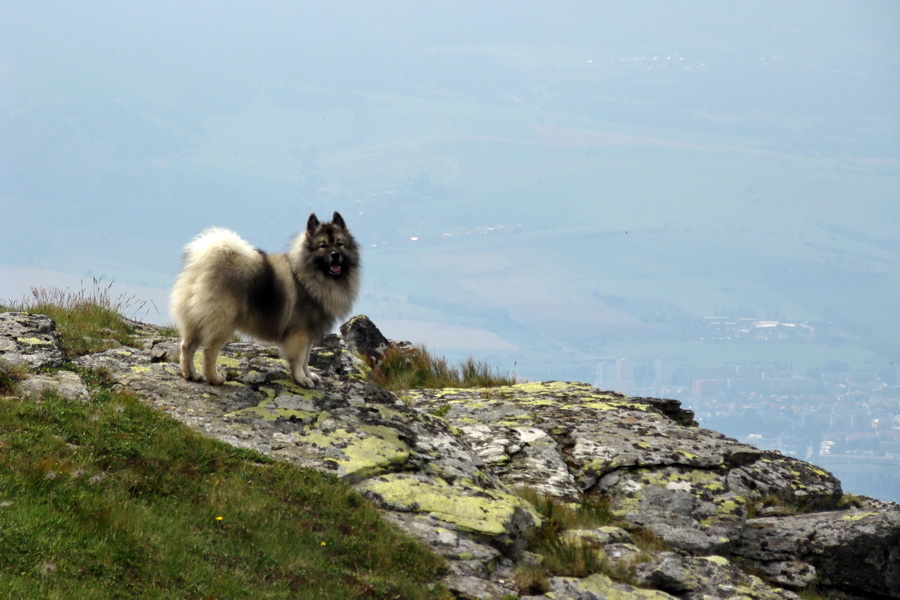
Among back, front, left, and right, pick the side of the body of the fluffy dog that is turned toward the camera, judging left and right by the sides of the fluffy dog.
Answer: right

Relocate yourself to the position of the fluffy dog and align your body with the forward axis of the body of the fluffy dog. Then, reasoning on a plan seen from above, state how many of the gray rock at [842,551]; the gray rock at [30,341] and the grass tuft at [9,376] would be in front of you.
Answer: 1

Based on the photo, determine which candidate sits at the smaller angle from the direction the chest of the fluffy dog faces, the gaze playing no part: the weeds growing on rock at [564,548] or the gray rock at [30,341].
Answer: the weeds growing on rock

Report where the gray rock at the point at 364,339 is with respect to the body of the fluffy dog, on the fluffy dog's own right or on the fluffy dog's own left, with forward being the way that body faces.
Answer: on the fluffy dog's own left

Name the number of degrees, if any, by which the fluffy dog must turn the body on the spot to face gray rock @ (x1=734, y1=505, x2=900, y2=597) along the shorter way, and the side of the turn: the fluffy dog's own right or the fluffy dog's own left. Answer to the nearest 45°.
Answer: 0° — it already faces it

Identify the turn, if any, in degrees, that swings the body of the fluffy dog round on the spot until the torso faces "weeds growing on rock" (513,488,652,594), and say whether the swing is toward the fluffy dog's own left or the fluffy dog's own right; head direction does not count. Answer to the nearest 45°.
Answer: approximately 45° to the fluffy dog's own right

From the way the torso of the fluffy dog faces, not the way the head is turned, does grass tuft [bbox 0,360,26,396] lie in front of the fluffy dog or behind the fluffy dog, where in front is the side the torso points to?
behind

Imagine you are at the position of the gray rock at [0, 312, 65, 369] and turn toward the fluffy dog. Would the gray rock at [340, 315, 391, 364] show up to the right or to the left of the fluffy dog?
left

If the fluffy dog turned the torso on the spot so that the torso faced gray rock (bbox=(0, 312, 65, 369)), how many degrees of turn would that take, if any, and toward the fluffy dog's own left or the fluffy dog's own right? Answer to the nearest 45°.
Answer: approximately 180°

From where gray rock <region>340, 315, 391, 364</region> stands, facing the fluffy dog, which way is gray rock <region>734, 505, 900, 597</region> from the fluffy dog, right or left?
left

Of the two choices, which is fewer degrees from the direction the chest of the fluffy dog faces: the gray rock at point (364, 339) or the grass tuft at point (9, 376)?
the gray rock

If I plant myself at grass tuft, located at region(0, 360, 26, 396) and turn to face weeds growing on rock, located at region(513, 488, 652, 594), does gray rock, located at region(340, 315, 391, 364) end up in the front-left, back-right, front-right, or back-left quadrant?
front-left
